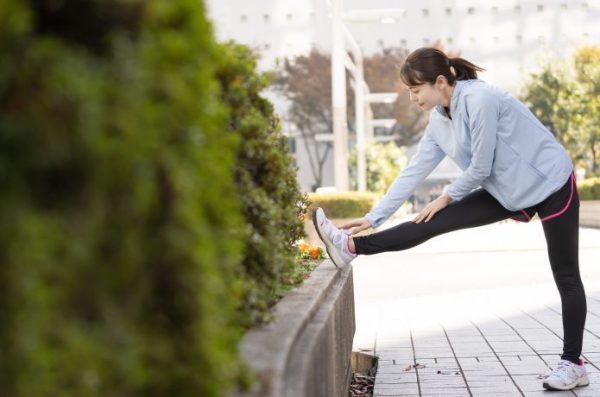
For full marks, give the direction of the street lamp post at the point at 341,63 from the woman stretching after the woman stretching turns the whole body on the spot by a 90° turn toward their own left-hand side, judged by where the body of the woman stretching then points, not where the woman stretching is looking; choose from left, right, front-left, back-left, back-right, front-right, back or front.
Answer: back

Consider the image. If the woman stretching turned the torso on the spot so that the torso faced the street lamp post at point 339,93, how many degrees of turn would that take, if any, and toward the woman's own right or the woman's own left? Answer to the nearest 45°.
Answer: approximately 90° to the woman's own right

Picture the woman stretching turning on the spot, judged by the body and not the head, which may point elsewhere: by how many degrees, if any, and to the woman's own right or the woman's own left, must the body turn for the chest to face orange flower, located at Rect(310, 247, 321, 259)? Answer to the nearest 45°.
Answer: approximately 45° to the woman's own right

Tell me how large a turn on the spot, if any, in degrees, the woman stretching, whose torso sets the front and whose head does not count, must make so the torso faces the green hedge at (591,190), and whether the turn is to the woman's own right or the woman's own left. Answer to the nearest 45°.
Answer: approximately 90° to the woman's own right

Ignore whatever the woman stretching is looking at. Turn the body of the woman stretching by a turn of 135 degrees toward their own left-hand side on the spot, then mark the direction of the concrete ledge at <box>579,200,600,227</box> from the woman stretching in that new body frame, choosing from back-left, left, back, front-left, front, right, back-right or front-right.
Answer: back-left

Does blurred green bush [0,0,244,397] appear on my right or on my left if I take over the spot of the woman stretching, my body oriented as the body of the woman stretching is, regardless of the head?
on my left

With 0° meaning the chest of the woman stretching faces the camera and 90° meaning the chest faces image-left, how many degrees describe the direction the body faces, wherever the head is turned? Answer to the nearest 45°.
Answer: approximately 90°

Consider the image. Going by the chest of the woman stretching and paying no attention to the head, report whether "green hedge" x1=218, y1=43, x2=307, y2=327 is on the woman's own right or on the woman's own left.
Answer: on the woman's own left
